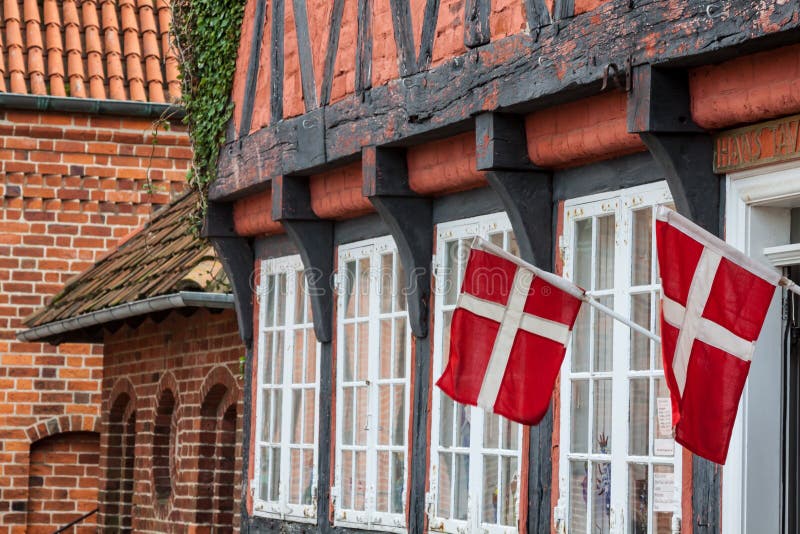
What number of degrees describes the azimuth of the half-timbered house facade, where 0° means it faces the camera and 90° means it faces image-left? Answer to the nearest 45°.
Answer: approximately 45°
